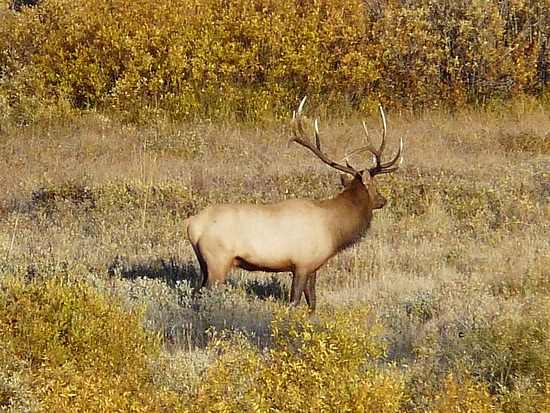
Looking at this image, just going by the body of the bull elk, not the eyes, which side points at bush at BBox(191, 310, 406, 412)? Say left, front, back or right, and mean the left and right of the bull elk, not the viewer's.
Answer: right

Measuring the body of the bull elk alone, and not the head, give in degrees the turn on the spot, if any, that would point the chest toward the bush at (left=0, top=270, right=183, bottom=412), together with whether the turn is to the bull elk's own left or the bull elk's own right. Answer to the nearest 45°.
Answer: approximately 135° to the bull elk's own right

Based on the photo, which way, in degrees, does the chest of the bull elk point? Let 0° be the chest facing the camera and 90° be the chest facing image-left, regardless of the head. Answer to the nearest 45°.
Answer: approximately 270°
